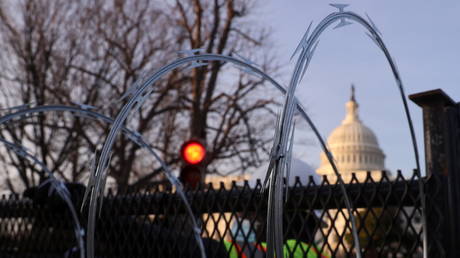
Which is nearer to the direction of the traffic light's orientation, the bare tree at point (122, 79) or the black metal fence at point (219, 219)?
the black metal fence

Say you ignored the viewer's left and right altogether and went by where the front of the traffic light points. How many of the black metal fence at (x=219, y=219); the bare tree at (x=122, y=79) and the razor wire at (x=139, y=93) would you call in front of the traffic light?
2

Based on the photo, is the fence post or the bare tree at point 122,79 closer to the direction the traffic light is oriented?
the fence post

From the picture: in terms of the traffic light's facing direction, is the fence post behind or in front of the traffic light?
in front

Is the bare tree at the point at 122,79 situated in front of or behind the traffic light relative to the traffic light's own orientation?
behind

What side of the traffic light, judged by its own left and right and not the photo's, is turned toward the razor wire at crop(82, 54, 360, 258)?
front

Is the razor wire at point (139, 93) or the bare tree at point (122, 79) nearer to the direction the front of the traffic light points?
the razor wire

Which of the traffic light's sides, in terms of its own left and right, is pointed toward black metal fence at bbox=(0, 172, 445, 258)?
front

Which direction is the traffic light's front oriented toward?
toward the camera

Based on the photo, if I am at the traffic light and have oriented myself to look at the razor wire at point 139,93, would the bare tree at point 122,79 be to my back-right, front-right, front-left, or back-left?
back-right
